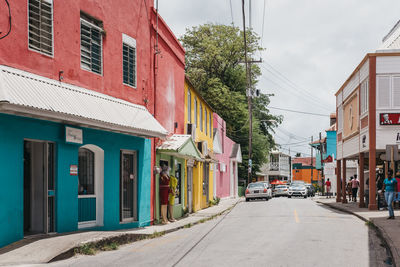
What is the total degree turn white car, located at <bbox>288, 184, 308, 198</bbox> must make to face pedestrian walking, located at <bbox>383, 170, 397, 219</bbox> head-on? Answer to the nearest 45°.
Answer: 0° — it already faces them

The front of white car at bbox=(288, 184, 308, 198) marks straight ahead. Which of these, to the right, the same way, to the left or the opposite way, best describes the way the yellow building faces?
to the left

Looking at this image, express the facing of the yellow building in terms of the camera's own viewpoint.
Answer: facing to the right of the viewer

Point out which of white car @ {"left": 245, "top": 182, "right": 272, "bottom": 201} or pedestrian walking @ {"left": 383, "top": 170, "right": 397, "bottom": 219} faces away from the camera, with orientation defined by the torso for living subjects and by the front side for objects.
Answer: the white car

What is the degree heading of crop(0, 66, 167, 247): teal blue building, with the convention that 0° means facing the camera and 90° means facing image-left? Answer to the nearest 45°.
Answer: approximately 315°

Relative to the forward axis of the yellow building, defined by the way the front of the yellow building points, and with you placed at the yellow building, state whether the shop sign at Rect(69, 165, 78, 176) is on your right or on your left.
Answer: on your right

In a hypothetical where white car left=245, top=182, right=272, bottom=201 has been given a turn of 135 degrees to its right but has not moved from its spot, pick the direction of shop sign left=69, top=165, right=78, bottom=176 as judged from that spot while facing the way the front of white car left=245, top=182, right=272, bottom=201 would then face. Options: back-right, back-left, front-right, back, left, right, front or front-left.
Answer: front-right

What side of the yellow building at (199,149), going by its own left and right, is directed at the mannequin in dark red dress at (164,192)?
right

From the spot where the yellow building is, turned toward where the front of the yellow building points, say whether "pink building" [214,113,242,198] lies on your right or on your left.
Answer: on your left
